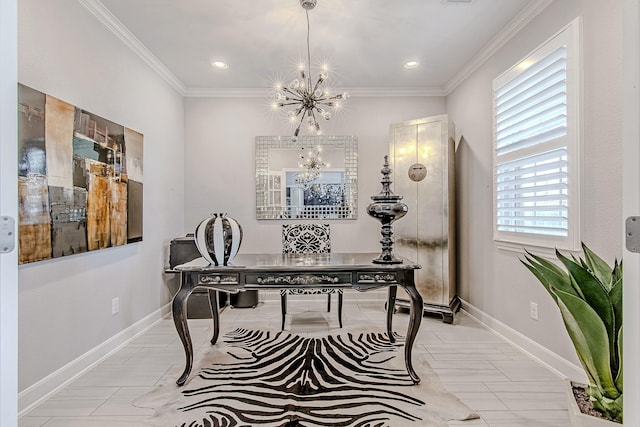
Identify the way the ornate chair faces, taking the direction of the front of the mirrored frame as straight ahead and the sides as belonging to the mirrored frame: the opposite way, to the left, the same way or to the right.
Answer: the same way

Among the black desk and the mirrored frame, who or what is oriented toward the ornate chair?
the mirrored frame

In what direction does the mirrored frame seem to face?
toward the camera

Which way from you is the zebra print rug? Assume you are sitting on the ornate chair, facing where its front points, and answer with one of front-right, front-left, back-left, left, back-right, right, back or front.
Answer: front

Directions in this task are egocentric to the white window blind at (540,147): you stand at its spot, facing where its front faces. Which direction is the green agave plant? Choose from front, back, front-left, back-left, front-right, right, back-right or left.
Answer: front-left

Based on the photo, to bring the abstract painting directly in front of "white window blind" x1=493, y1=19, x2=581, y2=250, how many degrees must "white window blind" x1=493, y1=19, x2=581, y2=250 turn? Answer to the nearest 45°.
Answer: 0° — it already faces it

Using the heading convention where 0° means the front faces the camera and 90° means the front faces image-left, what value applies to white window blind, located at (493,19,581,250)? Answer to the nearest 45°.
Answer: approximately 45°

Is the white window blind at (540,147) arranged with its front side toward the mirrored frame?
no

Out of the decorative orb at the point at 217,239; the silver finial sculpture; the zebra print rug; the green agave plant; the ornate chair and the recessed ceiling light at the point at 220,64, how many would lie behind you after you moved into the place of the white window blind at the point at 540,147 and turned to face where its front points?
0

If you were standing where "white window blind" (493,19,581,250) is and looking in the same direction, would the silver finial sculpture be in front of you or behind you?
in front

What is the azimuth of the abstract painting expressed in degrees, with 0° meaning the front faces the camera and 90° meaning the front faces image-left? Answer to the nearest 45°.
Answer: approximately 315°

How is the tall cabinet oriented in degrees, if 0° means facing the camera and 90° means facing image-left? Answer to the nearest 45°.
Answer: approximately 45°

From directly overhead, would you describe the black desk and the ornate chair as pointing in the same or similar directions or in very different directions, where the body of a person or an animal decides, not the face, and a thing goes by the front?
same or similar directions

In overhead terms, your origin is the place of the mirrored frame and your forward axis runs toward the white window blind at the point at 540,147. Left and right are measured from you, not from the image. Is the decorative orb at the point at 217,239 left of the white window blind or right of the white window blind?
right

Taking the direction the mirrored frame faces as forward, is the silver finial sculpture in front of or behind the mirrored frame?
in front

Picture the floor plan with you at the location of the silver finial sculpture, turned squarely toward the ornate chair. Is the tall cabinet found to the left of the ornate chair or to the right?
right

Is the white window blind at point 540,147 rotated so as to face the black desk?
yes

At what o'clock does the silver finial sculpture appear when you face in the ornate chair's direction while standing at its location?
The silver finial sculpture is roughly at 11 o'clock from the ornate chair.

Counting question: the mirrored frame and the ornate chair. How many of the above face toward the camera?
2
